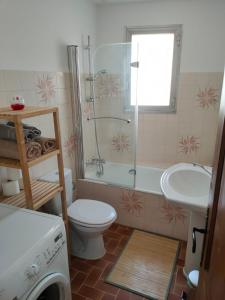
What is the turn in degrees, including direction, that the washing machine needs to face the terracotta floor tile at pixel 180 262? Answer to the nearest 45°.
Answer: approximately 45° to its left

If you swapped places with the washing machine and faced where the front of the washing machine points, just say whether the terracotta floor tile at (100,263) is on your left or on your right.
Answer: on your left

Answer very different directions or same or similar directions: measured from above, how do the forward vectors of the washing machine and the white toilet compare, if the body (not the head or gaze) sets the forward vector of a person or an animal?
same or similar directions

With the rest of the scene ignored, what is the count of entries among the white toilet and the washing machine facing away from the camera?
0

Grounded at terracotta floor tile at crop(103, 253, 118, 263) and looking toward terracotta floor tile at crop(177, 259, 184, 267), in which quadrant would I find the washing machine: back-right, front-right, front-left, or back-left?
back-right

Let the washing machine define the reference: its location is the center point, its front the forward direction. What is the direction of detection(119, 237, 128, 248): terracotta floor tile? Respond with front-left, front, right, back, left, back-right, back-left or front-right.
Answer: left

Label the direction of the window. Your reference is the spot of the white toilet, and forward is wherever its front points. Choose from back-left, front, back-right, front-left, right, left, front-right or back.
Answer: left

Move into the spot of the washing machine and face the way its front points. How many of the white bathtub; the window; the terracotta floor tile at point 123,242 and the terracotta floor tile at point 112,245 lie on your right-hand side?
0

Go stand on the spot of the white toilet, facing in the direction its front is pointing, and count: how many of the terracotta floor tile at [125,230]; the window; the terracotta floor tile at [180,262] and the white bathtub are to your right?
0

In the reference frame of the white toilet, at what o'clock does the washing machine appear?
The washing machine is roughly at 2 o'clock from the white toilet.

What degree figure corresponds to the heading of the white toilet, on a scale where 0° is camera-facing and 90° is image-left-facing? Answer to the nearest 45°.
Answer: approximately 315°
